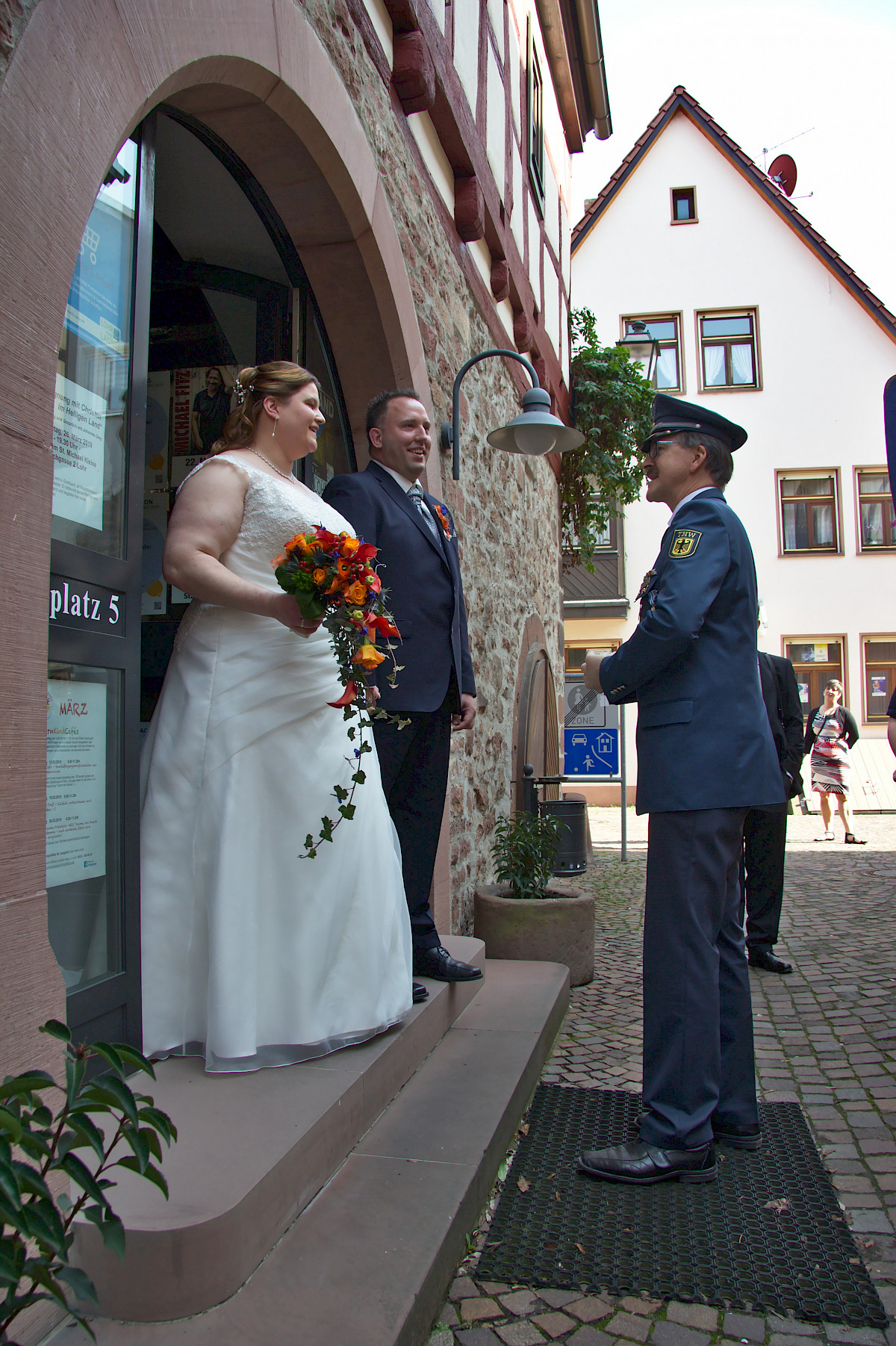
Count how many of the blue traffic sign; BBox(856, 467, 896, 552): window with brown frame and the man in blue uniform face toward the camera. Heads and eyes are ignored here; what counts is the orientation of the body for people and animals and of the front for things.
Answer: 2

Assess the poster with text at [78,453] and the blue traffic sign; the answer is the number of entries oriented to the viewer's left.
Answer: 0

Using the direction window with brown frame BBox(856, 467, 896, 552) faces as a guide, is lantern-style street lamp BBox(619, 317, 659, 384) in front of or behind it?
in front

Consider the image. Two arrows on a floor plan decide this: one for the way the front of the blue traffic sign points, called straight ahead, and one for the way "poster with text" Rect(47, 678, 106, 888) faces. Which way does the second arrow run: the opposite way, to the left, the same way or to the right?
to the left

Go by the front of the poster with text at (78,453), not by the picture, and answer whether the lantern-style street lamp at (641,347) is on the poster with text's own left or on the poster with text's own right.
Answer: on the poster with text's own left

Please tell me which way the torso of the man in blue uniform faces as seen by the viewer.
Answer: to the viewer's left

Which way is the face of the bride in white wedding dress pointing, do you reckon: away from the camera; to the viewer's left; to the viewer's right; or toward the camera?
to the viewer's right

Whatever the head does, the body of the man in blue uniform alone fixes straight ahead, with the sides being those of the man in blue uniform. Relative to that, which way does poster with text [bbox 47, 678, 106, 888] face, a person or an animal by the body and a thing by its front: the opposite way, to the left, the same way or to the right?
the opposite way

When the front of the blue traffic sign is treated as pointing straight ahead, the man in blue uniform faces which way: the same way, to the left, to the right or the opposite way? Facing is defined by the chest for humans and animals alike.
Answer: to the right

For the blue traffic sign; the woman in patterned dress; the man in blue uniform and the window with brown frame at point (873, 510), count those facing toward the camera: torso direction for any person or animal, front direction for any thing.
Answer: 3

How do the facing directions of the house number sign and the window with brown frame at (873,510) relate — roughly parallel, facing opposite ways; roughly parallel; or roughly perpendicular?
roughly perpendicular
